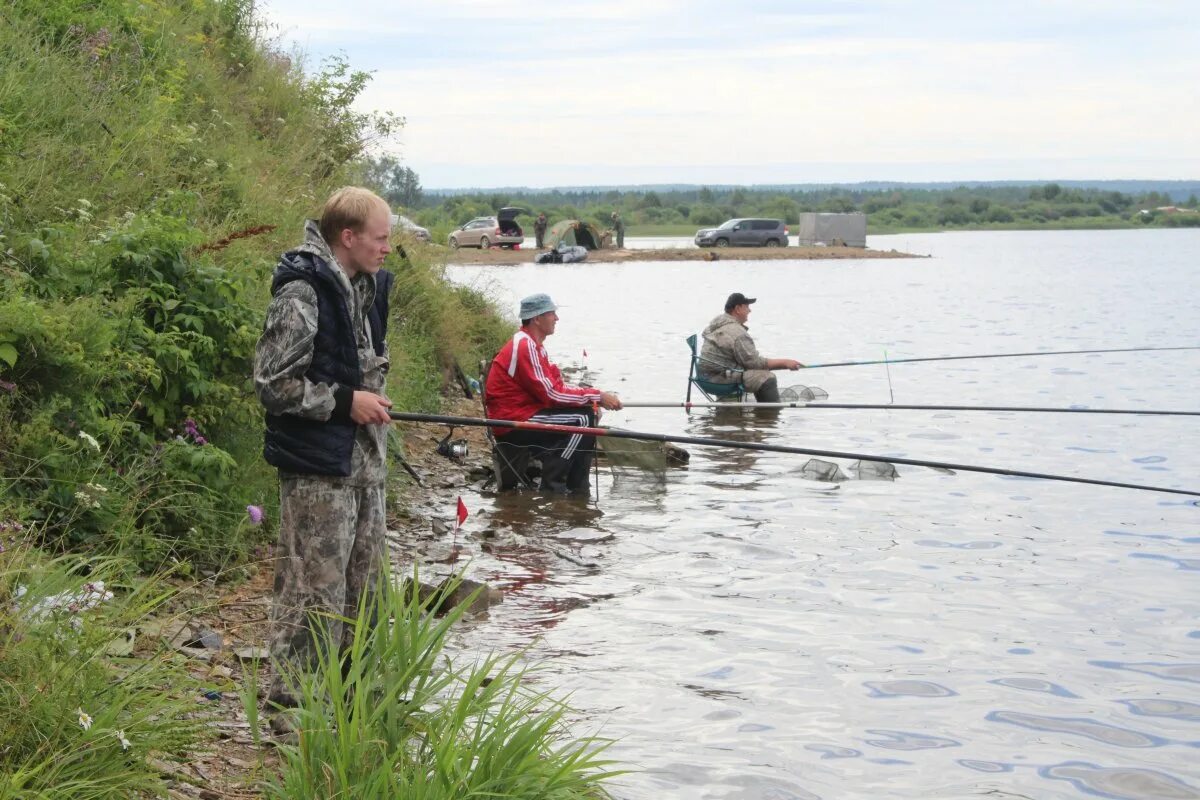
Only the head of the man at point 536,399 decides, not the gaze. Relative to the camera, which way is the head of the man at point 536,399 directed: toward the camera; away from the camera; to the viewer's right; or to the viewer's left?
to the viewer's right

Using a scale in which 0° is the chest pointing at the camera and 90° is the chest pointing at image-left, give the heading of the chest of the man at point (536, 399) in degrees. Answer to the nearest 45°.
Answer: approximately 270°

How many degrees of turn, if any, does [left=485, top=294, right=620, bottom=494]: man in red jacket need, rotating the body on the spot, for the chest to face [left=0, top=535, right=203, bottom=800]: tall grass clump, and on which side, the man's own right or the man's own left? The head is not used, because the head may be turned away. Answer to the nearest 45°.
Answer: approximately 90° to the man's own right

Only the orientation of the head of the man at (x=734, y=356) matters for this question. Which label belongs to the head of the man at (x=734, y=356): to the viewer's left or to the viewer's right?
to the viewer's right

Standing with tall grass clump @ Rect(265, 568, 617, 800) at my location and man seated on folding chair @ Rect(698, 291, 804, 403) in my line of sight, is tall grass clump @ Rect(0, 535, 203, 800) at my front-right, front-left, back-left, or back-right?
back-left

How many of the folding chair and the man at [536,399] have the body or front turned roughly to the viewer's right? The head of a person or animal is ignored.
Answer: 2

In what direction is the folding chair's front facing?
to the viewer's right

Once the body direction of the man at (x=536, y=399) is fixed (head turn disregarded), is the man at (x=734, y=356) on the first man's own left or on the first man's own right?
on the first man's own left

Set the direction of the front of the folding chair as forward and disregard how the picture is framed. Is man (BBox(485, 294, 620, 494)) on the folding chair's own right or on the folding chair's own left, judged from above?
on the folding chair's own right

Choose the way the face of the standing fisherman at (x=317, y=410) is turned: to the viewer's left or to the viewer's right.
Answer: to the viewer's right

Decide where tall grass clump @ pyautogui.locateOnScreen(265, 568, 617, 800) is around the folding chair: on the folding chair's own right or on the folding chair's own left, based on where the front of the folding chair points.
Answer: on the folding chair's own right

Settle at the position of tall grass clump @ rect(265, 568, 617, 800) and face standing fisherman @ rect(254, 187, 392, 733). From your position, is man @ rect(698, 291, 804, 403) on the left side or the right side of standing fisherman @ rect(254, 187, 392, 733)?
right
